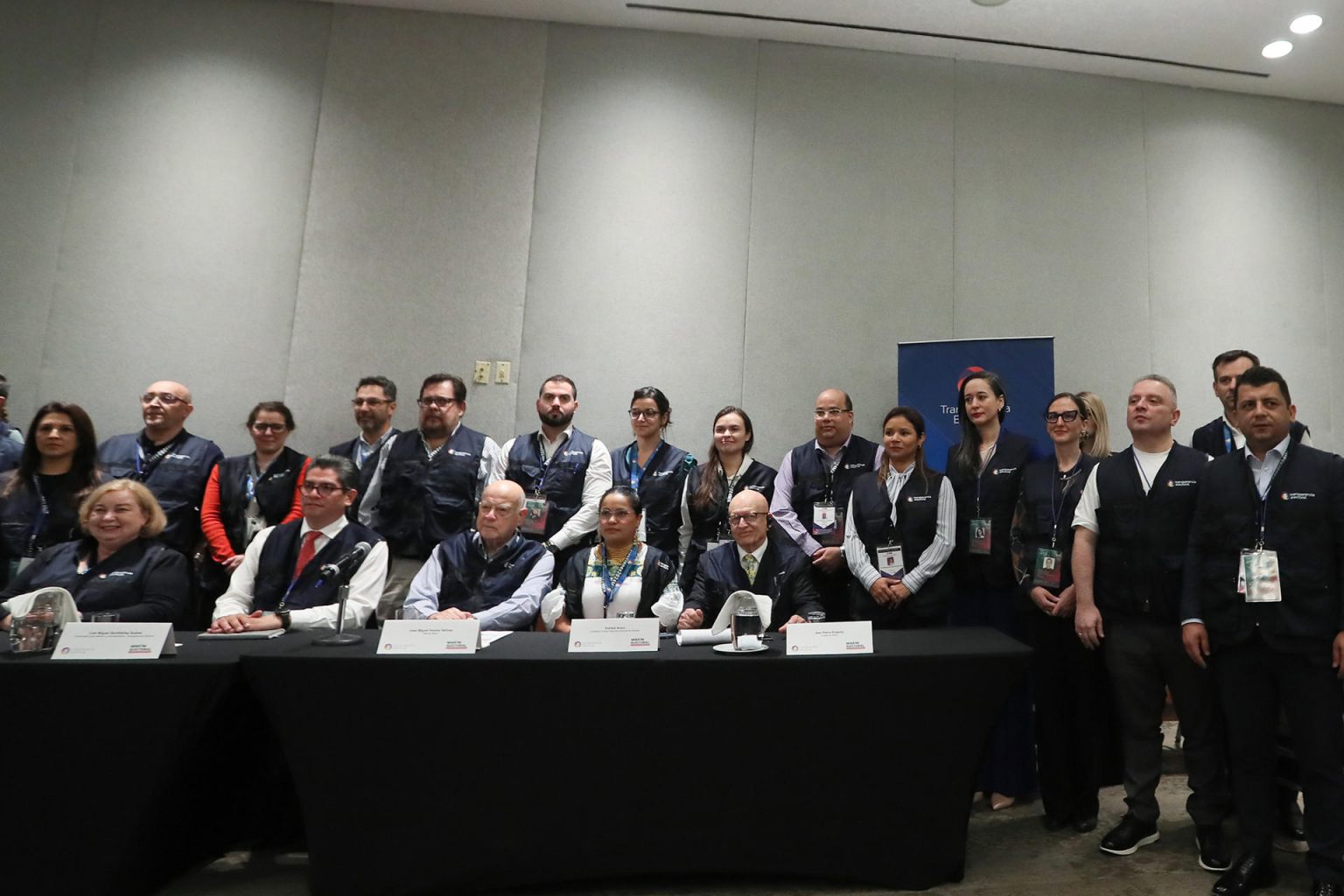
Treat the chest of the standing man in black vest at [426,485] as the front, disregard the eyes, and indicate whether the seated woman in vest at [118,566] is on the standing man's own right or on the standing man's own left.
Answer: on the standing man's own right

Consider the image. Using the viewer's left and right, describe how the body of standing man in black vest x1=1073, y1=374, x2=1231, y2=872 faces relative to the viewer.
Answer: facing the viewer and to the left of the viewer

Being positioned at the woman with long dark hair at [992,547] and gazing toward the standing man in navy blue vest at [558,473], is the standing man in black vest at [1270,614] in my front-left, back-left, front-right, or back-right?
back-left

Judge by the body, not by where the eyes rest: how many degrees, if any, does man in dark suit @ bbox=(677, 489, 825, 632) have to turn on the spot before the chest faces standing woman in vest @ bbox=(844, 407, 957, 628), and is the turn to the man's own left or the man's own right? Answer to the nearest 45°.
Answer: approximately 135° to the man's own left

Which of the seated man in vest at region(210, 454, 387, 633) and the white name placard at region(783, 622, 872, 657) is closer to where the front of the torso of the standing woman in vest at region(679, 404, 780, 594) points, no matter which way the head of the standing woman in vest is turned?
the white name placard

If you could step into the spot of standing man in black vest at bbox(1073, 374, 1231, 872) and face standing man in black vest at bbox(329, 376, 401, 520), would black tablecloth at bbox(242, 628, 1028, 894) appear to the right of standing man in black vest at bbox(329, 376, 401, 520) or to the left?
left

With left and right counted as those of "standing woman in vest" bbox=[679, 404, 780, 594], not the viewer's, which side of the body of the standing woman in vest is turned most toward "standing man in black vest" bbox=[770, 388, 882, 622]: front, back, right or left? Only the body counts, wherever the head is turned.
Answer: left
